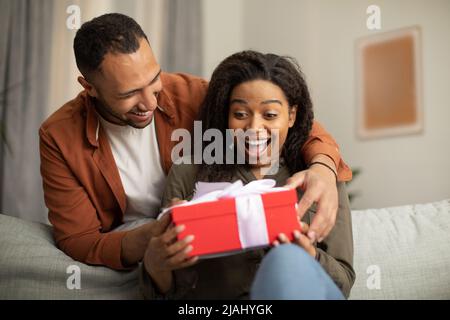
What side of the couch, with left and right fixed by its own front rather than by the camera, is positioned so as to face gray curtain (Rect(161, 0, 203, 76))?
back

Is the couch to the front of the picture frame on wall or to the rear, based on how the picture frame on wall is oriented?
to the front

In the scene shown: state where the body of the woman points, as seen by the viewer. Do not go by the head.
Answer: toward the camera

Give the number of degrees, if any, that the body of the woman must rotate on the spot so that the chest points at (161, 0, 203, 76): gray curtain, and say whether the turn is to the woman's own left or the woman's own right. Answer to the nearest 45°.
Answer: approximately 180°

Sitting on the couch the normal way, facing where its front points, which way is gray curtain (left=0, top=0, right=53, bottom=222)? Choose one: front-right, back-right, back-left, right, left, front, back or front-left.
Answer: back-right

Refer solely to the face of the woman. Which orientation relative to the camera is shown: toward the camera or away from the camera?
toward the camera

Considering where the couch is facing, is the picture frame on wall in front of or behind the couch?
behind

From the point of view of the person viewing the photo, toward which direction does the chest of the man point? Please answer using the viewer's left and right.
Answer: facing the viewer and to the right of the viewer

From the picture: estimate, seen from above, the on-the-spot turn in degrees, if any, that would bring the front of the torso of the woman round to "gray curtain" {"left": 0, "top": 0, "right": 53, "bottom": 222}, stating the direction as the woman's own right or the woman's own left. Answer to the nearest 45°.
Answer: approximately 135° to the woman's own right

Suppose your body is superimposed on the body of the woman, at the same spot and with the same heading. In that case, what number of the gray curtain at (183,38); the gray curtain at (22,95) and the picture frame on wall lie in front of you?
0

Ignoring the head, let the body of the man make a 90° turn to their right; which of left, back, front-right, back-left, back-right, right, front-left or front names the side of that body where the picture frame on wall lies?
back

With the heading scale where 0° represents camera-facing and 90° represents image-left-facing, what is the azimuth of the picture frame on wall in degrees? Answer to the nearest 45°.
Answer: approximately 45°

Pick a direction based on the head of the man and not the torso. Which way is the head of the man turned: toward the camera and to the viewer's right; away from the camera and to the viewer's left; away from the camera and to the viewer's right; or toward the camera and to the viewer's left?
toward the camera and to the viewer's right

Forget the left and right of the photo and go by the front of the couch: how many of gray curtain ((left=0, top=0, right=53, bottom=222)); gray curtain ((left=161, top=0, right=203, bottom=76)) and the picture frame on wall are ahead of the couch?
0
